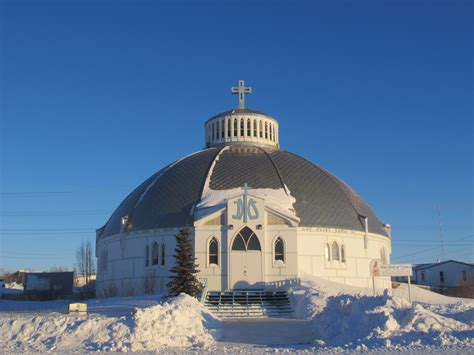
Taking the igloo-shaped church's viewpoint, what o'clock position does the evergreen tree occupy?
The evergreen tree is roughly at 1 o'clock from the igloo-shaped church.

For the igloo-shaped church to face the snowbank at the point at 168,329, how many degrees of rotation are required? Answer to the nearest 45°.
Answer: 0° — it already faces it

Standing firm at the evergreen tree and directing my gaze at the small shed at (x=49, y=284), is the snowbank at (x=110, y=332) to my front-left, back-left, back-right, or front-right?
back-left

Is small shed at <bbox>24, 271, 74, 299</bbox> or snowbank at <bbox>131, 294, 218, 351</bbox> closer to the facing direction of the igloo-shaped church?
the snowbank

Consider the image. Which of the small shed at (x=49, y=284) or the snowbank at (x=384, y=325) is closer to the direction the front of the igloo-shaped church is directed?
the snowbank

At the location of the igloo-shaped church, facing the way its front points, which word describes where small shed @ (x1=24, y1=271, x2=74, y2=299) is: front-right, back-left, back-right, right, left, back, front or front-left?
back-right

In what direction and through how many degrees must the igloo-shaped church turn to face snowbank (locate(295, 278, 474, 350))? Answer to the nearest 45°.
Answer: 0° — it already faces it

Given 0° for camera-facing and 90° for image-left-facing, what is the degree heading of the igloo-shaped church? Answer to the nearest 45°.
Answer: approximately 0°
